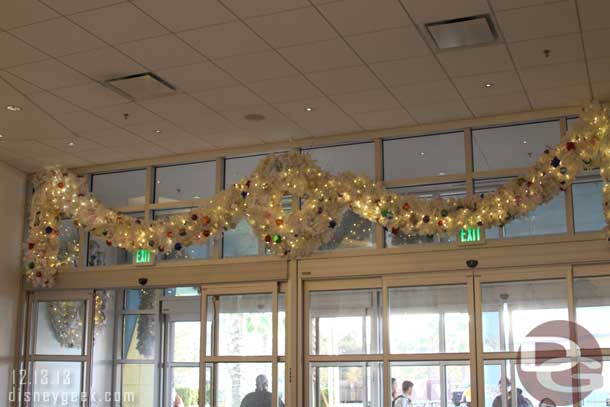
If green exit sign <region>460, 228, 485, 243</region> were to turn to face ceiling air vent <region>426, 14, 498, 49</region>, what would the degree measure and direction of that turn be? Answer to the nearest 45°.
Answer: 0° — it already faces it

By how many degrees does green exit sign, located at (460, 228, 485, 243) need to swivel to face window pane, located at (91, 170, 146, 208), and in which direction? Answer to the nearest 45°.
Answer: approximately 90° to its right

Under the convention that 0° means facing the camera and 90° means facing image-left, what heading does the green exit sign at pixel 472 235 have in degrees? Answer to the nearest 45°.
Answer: approximately 0°

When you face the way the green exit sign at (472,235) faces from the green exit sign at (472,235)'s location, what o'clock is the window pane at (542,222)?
The window pane is roughly at 9 o'clock from the green exit sign.

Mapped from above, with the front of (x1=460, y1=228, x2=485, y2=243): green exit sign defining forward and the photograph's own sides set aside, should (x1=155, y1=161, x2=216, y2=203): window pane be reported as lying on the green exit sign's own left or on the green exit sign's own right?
on the green exit sign's own right

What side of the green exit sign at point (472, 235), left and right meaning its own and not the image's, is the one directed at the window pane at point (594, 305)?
left

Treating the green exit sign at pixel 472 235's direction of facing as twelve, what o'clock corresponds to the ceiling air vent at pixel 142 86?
The ceiling air vent is roughly at 2 o'clock from the green exit sign.

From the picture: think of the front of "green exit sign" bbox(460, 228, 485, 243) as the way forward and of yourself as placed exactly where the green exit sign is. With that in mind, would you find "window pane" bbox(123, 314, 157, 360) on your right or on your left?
on your right

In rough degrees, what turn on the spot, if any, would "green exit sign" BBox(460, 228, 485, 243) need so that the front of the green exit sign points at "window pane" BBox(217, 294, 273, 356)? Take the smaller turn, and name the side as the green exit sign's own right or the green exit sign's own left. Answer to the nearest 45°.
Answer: approximately 90° to the green exit sign's own right

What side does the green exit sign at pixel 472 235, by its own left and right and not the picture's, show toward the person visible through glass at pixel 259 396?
right

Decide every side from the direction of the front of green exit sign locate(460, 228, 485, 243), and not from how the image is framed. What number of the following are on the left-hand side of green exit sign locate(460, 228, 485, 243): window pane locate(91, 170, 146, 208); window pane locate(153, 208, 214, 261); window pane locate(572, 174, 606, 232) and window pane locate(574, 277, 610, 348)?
2

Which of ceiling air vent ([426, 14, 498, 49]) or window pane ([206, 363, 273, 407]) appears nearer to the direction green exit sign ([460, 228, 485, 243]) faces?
the ceiling air vent
